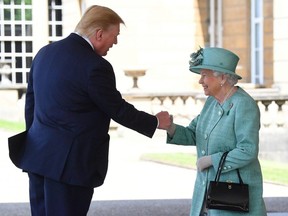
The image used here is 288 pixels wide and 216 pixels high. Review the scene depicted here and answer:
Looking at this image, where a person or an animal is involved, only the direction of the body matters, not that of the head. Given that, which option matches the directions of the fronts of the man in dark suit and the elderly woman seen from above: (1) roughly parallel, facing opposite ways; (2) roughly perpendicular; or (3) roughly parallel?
roughly parallel, facing opposite ways

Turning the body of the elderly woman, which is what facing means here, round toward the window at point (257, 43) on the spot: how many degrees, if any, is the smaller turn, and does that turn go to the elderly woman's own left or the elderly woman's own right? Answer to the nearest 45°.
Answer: approximately 135° to the elderly woman's own right

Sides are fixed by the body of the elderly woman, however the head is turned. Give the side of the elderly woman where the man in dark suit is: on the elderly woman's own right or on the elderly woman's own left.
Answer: on the elderly woman's own right

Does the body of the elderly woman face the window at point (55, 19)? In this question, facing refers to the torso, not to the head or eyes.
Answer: no

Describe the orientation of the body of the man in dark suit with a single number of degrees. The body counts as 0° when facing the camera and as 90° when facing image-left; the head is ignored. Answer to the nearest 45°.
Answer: approximately 225°

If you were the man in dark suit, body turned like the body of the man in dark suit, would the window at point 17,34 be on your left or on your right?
on your left

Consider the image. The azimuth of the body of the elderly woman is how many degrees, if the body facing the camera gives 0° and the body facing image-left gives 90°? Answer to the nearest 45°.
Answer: approximately 45°

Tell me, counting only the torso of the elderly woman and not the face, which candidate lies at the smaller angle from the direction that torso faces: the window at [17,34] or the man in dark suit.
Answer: the man in dark suit

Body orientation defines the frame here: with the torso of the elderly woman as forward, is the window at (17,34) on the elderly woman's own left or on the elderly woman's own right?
on the elderly woman's own right

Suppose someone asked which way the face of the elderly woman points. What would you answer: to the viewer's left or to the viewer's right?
to the viewer's left

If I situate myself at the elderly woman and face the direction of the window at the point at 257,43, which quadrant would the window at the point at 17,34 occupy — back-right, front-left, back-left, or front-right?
front-left

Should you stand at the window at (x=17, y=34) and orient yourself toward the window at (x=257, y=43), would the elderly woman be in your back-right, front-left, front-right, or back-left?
front-right

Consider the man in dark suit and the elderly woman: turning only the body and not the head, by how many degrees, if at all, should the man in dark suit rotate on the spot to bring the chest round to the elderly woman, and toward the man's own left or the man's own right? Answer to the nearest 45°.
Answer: approximately 45° to the man's own right
